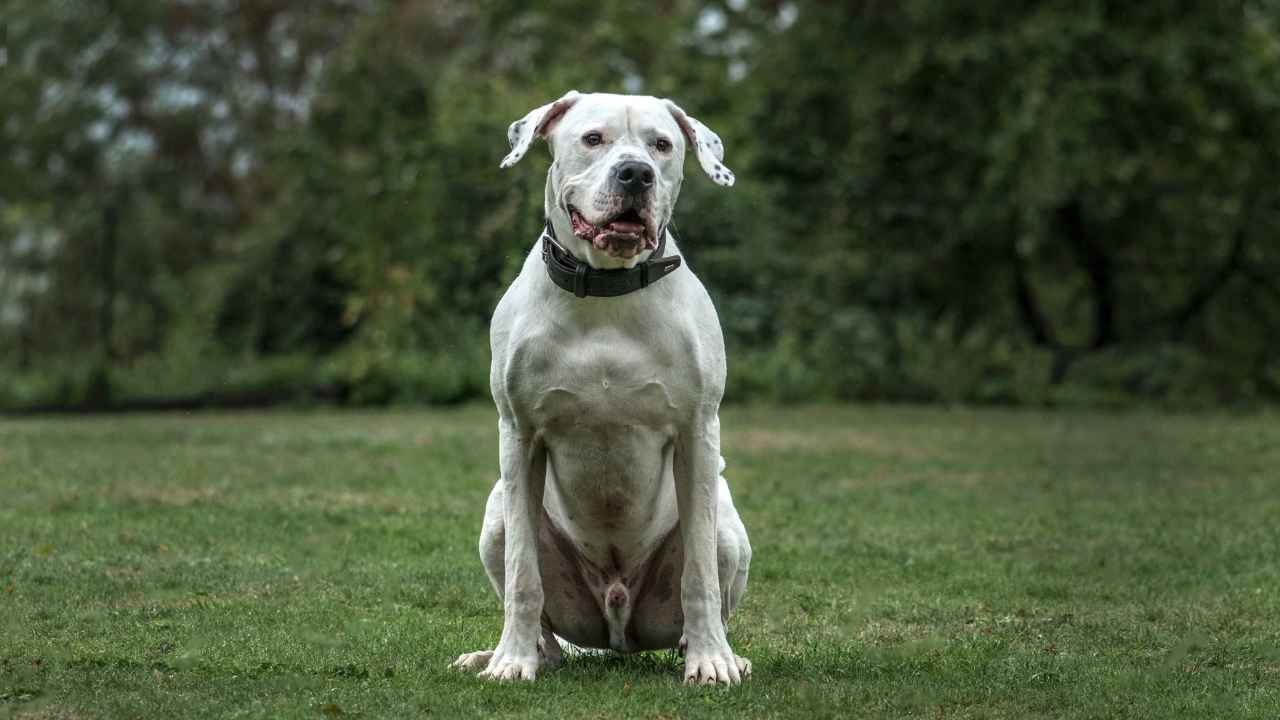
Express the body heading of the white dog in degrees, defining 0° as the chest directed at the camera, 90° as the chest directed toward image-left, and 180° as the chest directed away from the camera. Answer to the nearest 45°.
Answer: approximately 0°

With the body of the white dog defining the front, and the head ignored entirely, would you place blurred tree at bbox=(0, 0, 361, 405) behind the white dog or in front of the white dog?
behind
